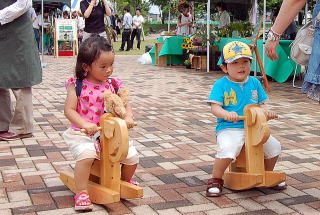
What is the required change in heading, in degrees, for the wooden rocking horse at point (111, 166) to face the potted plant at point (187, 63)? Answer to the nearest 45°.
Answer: approximately 135° to its left

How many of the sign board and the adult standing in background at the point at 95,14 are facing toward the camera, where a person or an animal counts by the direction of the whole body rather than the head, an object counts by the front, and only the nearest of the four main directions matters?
2
